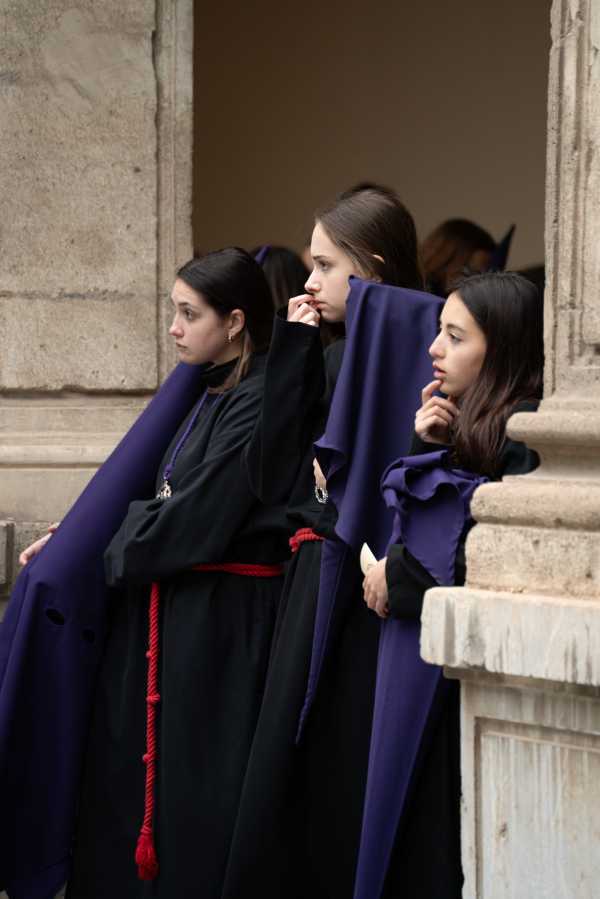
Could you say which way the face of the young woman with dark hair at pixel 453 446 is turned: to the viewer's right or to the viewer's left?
to the viewer's left

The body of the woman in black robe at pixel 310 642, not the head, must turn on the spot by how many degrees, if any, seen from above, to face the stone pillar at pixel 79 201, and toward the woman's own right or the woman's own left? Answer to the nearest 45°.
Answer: approximately 45° to the woman's own right

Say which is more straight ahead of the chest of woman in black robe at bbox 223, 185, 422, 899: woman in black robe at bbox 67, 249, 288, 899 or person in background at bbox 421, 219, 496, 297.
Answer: the woman in black robe

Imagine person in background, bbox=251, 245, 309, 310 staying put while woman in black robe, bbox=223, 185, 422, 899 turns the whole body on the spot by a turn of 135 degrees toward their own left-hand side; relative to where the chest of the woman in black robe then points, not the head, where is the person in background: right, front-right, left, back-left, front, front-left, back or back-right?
back-left

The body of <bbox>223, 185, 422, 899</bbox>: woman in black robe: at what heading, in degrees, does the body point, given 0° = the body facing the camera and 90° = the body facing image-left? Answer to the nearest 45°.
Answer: approximately 90°

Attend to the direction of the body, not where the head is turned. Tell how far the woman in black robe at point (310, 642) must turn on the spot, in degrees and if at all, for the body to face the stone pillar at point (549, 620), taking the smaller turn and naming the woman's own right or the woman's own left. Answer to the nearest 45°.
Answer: approximately 135° to the woman's own left

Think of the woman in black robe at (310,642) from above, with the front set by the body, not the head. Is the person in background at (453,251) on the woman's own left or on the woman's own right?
on the woman's own right

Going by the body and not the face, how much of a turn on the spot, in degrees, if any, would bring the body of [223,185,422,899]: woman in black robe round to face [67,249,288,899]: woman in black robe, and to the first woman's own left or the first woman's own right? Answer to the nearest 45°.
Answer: approximately 45° to the first woman's own right
